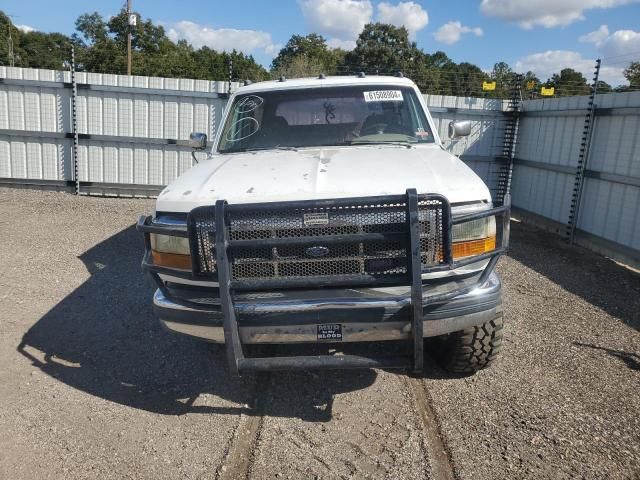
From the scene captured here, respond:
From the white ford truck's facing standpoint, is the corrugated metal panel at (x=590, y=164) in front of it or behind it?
behind

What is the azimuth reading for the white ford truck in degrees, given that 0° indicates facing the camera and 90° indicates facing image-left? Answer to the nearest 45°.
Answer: approximately 0°

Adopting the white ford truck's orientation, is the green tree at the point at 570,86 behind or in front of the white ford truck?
behind

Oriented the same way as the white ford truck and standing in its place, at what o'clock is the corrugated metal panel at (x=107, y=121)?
The corrugated metal panel is roughly at 5 o'clock from the white ford truck.

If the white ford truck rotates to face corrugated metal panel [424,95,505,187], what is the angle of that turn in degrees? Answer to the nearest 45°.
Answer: approximately 180°

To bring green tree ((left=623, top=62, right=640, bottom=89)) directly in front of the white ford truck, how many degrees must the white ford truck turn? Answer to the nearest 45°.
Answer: approximately 135° to its left

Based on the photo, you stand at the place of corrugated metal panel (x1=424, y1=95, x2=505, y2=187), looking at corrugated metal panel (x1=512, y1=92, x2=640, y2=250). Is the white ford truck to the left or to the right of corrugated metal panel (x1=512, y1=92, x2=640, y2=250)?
right
